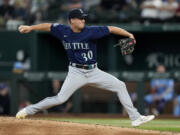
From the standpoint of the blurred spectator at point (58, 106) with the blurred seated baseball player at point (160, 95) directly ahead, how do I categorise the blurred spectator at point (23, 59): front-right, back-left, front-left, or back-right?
back-left

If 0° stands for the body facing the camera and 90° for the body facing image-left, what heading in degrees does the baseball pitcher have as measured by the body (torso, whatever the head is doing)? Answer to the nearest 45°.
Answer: approximately 0°

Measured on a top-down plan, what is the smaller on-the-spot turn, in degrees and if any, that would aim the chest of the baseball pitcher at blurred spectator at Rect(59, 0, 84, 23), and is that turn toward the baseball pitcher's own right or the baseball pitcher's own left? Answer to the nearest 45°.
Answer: approximately 180°

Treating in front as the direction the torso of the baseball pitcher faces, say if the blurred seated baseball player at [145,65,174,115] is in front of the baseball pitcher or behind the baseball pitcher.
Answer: behind

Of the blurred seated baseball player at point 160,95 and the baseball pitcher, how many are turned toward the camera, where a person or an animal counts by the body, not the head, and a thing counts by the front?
2

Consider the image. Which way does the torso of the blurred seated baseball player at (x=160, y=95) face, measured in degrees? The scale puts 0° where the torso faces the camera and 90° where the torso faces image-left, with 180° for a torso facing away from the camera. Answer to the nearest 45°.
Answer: approximately 0°

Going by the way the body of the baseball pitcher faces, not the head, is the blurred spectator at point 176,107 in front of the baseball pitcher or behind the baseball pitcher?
behind
